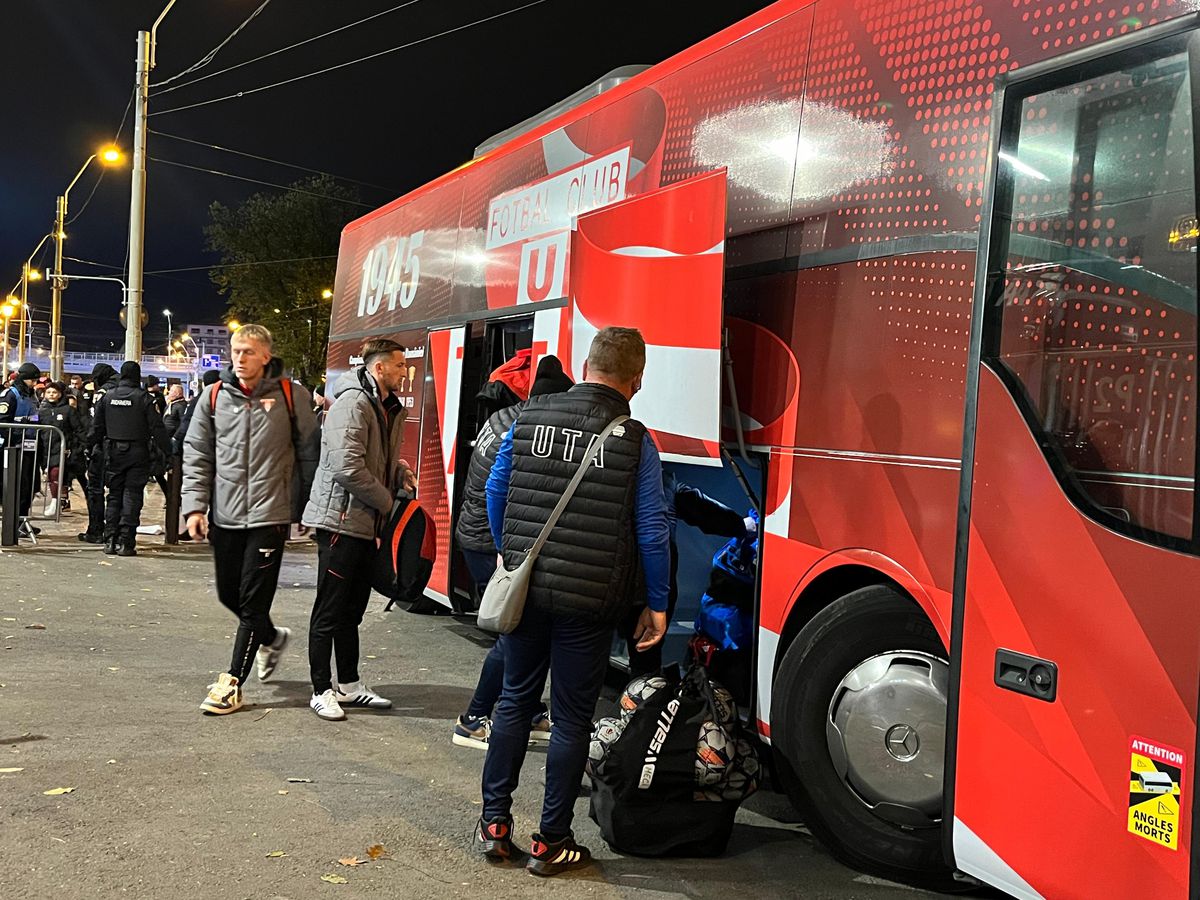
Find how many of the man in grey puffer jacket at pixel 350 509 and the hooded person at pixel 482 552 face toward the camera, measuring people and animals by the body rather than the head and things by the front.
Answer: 0

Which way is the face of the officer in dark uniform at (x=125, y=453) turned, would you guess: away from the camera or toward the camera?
away from the camera

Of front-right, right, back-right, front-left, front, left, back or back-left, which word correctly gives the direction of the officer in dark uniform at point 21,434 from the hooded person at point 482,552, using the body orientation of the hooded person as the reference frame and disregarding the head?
left

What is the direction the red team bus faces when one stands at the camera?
facing the viewer and to the right of the viewer

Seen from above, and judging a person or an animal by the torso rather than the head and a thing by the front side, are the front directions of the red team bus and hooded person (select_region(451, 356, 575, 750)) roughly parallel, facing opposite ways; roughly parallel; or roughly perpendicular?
roughly perpendicular

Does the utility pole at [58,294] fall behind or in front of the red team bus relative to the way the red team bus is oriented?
behind

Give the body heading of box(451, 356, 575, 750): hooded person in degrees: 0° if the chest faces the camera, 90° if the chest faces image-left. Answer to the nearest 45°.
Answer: approximately 225°

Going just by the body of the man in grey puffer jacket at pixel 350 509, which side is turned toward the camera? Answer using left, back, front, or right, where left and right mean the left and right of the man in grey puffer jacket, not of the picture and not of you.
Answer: right

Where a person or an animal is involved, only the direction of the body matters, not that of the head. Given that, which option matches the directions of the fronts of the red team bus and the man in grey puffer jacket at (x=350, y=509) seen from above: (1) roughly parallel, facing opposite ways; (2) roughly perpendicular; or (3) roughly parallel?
roughly perpendicular
